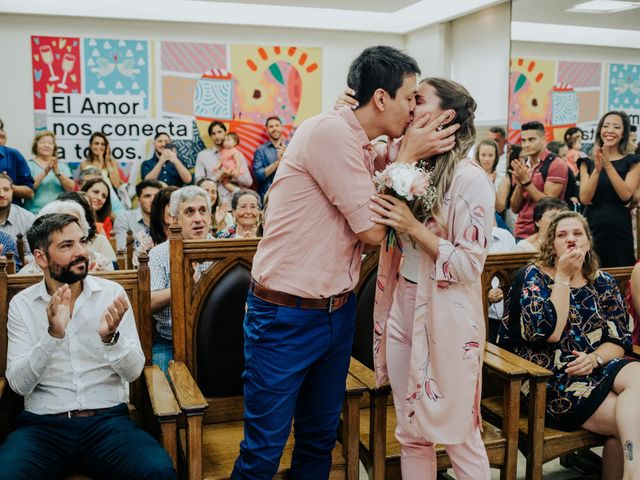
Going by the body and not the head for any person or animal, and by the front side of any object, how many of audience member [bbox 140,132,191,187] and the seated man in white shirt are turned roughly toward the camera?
2

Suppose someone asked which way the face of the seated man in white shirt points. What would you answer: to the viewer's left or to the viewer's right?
to the viewer's right

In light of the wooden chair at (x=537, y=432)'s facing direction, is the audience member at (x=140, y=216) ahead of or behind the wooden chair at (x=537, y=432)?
behind

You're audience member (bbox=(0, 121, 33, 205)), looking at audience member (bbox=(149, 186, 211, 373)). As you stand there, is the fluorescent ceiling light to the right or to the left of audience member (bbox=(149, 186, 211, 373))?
left

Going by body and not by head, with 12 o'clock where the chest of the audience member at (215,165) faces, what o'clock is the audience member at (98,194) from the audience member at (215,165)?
the audience member at (98,194) is roughly at 2 o'clock from the audience member at (215,165).

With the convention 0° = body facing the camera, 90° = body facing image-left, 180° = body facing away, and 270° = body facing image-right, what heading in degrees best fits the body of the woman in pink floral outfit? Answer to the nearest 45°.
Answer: approximately 45°

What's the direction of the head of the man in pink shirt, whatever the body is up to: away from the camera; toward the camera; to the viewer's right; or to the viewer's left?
to the viewer's right

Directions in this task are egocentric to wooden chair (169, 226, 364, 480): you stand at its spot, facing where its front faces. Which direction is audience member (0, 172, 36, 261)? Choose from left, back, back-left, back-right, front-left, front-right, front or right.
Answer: back
